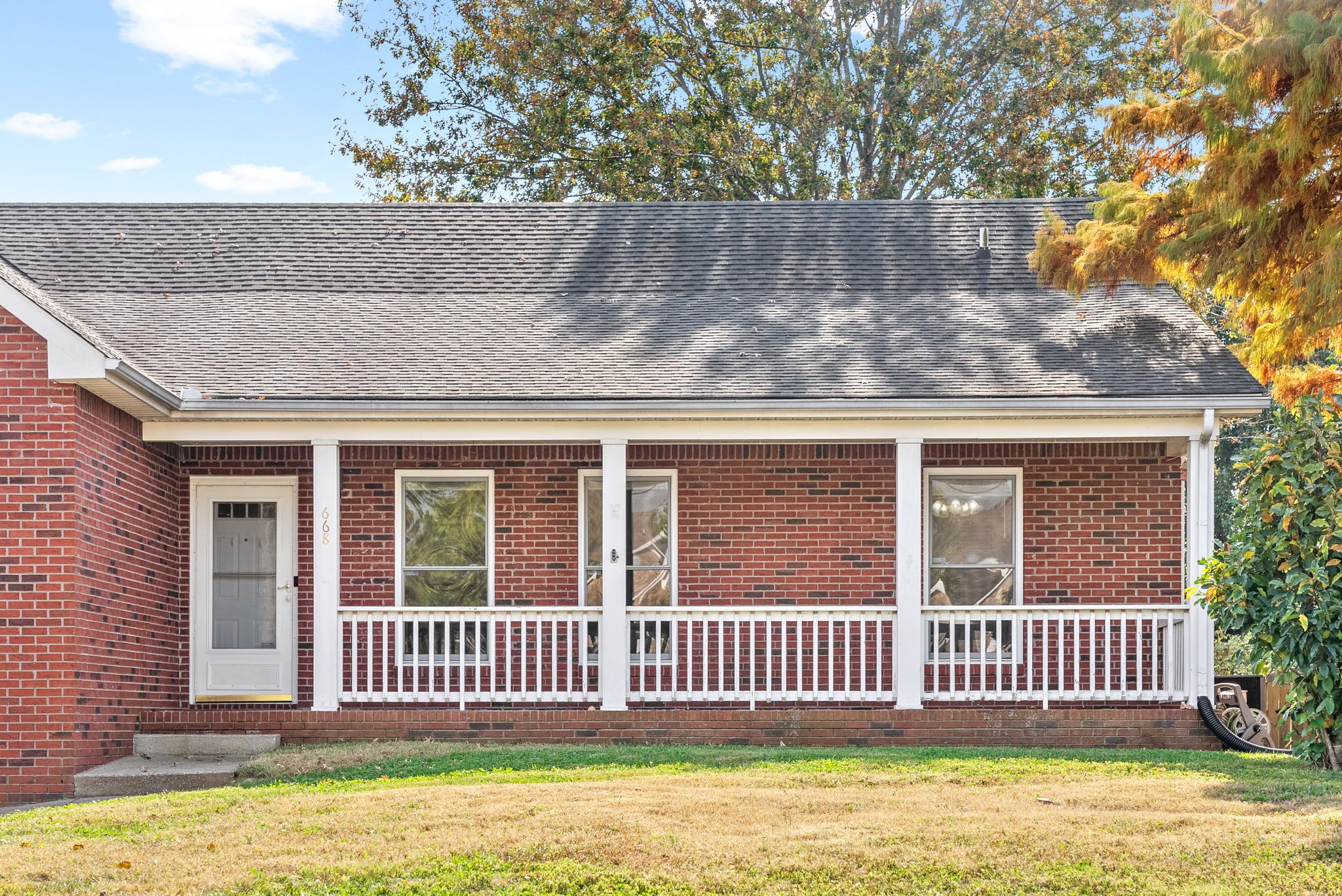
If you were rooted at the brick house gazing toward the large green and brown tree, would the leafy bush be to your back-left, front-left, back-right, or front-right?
back-right

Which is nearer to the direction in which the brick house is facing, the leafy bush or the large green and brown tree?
the leafy bush

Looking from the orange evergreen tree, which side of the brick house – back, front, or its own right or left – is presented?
left

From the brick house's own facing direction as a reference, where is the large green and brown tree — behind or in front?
behind

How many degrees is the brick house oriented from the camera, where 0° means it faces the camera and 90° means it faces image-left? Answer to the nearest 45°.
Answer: approximately 0°

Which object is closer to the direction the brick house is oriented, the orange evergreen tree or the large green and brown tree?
the orange evergreen tree
